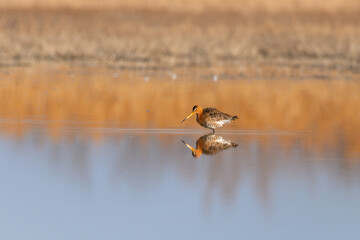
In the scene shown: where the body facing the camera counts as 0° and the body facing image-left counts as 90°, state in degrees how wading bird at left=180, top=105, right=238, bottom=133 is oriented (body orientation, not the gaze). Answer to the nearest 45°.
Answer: approximately 90°
